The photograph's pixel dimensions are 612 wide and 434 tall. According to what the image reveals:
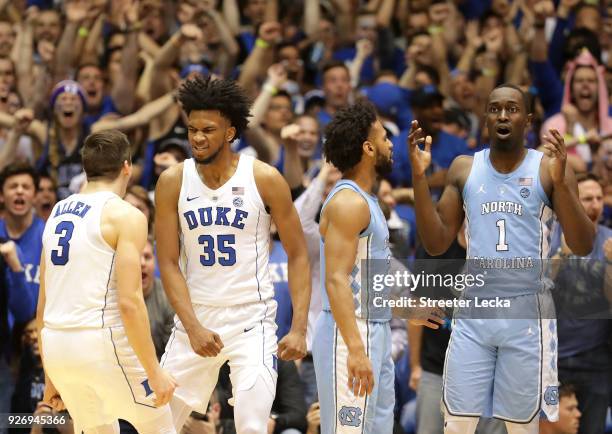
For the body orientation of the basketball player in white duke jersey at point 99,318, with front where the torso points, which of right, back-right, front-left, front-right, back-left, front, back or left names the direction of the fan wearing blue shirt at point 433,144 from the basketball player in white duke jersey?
front

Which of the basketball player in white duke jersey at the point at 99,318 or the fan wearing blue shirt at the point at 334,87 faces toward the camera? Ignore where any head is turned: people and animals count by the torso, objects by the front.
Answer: the fan wearing blue shirt

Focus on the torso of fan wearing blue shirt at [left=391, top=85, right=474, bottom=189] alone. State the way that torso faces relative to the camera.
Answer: toward the camera

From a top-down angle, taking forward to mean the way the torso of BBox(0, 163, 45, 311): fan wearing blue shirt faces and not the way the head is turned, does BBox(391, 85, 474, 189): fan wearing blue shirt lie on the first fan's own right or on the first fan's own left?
on the first fan's own left

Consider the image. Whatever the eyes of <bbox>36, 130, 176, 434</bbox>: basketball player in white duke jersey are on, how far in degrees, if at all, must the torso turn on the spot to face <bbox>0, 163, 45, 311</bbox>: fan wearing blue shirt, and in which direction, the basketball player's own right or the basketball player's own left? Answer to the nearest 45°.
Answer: approximately 45° to the basketball player's own left

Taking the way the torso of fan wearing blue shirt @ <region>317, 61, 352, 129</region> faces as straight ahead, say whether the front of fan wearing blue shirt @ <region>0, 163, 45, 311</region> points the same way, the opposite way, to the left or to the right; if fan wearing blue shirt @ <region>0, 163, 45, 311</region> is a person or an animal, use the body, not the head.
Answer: the same way

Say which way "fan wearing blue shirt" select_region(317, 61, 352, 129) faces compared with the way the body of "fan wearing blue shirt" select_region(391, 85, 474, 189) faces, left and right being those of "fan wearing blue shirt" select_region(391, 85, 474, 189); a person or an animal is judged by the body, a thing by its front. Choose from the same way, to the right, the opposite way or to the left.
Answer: the same way

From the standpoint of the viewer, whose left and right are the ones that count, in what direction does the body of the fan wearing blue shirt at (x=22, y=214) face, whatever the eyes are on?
facing the viewer

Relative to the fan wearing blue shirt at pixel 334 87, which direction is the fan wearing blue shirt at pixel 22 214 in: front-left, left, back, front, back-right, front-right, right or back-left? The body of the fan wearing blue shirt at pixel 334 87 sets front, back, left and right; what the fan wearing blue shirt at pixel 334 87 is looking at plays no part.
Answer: front-right

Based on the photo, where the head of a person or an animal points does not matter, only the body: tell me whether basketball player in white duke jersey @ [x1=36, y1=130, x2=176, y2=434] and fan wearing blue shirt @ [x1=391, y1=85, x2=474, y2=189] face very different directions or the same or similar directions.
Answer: very different directions

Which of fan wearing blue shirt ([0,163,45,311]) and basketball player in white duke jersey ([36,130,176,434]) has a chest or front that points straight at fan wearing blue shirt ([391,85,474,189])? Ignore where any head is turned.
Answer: the basketball player in white duke jersey

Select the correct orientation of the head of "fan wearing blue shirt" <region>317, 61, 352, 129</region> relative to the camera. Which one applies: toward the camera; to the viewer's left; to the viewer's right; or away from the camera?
toward the camera

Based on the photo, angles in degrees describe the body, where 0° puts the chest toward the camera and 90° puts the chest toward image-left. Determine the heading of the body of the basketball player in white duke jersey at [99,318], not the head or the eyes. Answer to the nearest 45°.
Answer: approximately 225°

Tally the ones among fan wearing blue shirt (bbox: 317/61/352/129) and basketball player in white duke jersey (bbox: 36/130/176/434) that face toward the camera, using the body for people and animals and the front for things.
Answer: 1

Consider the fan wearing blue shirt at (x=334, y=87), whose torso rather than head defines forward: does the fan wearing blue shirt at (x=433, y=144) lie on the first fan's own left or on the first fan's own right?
on the first fan's own left

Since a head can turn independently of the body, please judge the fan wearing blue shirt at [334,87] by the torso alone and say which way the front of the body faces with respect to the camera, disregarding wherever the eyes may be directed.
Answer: toward the camera

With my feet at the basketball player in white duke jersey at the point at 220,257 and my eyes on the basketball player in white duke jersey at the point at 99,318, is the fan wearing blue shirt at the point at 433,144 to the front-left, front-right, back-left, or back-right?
back-right
